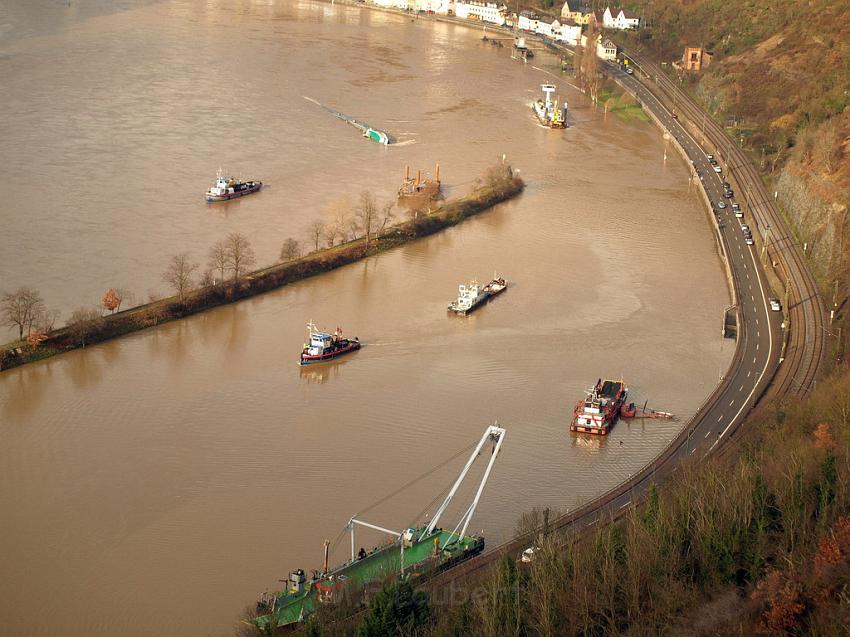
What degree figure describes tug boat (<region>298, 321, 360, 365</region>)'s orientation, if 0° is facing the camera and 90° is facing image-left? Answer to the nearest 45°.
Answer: approximately 45°

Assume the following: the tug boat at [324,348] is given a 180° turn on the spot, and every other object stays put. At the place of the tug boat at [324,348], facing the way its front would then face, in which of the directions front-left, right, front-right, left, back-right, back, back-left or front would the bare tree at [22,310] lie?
back-left

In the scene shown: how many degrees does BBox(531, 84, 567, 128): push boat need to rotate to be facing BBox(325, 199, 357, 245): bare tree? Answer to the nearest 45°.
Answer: approximately 45° to its right

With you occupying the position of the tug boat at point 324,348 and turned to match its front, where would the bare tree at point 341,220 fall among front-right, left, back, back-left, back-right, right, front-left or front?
back-right

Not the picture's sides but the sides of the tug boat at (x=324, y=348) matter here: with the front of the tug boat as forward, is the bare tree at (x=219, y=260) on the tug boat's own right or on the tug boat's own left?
on the tug boat's own right

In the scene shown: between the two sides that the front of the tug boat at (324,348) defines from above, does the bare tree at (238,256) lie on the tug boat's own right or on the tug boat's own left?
on the tug boat's own right

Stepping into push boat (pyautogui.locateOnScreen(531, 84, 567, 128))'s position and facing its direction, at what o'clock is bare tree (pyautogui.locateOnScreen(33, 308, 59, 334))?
The bare tree is roughly at 2 o'clock from the push boat.

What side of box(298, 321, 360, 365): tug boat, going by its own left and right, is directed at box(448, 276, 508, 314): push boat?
back

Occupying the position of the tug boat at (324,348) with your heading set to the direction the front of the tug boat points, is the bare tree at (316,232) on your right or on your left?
on your right

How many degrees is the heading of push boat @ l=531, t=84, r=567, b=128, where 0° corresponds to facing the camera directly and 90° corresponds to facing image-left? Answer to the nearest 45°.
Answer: approximately 315°

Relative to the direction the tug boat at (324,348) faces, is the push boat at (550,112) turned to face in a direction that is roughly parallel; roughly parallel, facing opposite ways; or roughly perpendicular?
roughly perpendicular
